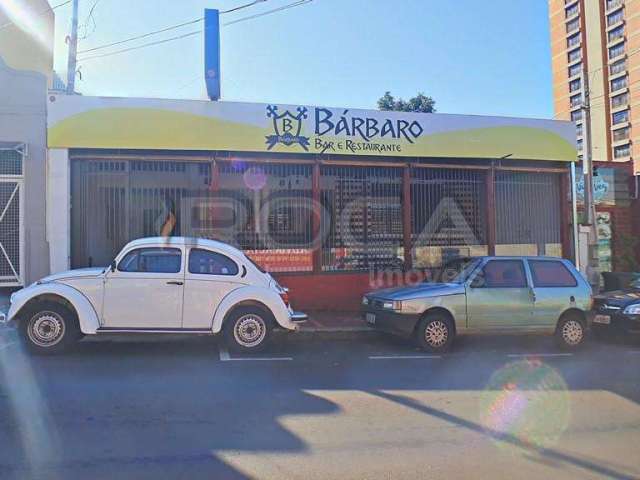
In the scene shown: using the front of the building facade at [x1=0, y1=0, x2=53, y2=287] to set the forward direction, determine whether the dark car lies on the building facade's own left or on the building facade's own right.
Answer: on the building facade's own left

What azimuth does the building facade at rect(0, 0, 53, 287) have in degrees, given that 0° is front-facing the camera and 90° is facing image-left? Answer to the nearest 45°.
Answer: approximately 0°

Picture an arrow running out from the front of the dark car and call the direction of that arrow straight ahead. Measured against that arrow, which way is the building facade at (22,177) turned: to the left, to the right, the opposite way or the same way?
to the left

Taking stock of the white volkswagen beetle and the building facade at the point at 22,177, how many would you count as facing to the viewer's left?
1

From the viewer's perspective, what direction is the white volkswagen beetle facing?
to the viewer's left

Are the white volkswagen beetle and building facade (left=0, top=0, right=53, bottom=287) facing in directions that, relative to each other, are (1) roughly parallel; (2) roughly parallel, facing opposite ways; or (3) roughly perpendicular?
roughly perpendicular

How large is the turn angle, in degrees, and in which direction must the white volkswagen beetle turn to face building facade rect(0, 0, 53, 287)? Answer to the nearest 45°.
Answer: approximately 45° to its right

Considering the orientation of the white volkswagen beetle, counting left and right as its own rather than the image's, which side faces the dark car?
back

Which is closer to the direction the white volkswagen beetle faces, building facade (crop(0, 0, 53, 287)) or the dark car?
the building facade

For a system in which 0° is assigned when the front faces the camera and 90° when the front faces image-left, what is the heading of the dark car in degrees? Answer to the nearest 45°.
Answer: approximately 45°

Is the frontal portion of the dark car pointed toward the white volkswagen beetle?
yes

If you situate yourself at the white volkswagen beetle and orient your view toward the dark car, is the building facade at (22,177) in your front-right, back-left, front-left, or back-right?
back-left

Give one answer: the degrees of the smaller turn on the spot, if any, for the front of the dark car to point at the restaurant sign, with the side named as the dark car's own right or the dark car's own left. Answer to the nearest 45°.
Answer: approximately 45° to the dark car's own right

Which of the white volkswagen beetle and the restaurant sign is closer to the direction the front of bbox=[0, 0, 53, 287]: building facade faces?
the white volkswagen beetle

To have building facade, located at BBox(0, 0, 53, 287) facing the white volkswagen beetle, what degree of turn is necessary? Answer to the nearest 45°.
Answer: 0° — it already faces it

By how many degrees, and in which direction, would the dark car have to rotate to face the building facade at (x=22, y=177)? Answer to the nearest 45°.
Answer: approximately 45° to its right
